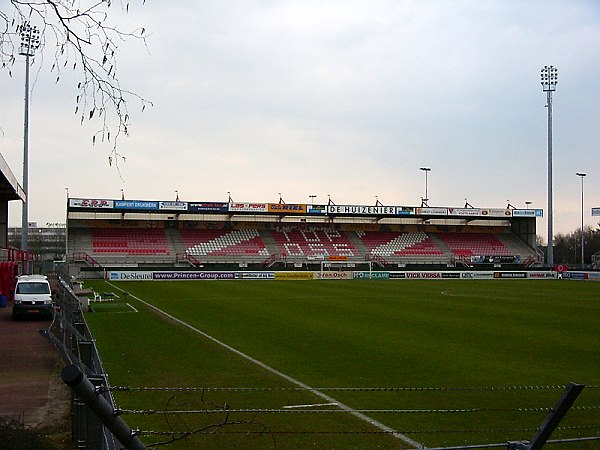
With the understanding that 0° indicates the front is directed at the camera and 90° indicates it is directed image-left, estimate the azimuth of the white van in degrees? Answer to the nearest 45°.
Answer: approximately 0°

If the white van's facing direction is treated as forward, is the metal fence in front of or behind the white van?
in front
